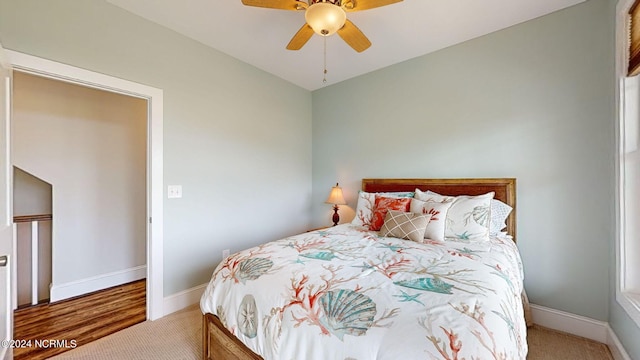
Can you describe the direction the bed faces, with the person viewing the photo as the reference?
facing the viewer and to the left of the viewer

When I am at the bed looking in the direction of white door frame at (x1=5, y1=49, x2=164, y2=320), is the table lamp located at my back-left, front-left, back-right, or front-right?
front-right

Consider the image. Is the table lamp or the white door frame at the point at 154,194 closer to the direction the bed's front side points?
the white door frame

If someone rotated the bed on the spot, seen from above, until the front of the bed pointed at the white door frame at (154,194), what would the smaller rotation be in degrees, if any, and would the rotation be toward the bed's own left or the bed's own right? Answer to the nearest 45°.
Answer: approximately 45° to the bed's own right

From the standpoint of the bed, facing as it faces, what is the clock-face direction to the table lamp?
The table lamp is roughly at 4 o'clock from the bed.

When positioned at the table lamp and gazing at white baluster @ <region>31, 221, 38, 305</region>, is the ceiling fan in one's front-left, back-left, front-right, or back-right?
front-left

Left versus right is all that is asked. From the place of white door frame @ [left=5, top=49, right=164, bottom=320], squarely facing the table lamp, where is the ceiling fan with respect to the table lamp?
right

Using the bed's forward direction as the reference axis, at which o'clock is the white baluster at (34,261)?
The white baluster is roughly at 2 o'clock from the bed.
